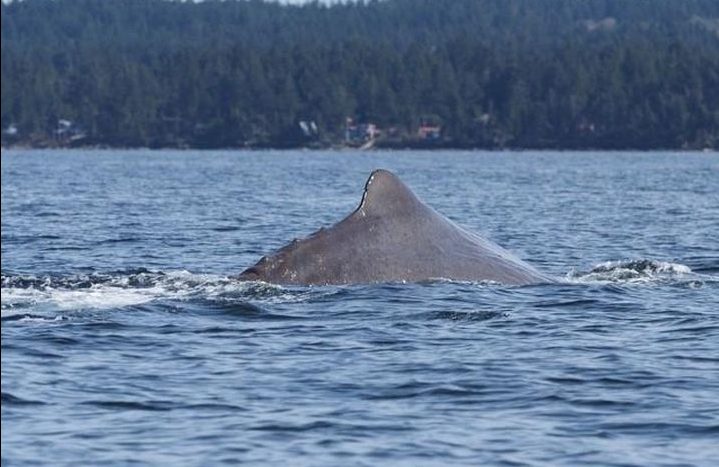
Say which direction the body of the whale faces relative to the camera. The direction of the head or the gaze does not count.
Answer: to the viewer's right
